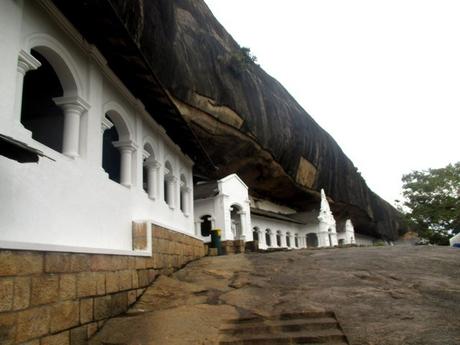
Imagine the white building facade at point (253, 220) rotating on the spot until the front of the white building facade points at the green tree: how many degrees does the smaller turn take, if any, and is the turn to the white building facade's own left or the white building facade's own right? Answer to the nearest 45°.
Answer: approximately 90° to the white building facade's own left

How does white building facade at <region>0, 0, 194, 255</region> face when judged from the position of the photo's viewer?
facing the viewer and to the right of the viewer

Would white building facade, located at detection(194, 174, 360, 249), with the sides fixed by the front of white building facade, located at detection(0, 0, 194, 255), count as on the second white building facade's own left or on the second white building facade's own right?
on the second white building facade's own left

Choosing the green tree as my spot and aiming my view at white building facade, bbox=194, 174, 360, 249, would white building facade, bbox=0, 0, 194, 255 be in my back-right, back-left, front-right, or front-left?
front-left

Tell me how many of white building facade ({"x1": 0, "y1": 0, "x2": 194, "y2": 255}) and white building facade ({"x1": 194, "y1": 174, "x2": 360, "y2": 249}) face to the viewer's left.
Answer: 0

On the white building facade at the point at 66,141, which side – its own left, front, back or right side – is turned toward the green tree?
left

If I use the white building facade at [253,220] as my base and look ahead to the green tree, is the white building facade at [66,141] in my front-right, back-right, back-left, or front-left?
back-right

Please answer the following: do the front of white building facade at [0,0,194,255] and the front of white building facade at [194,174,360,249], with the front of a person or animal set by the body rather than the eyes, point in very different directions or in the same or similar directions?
same or similar directions

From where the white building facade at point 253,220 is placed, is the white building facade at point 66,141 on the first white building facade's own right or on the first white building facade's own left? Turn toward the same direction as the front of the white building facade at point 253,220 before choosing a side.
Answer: on the first white building facade's own right

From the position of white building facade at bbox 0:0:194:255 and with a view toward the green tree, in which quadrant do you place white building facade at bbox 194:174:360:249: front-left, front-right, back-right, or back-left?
front-left
